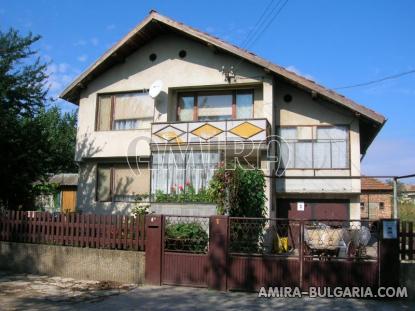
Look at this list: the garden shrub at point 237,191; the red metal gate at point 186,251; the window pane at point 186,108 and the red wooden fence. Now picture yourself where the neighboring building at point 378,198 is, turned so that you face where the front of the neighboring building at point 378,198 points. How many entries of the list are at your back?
0

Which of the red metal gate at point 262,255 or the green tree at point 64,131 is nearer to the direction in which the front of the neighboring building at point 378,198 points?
the red metal gate

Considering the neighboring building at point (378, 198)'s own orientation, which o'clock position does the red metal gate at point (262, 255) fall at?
The red metal gate is roughly at 12 o'clock from the neighboring building.

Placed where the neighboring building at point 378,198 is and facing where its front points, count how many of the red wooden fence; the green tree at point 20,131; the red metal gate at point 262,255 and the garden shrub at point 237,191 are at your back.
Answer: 0

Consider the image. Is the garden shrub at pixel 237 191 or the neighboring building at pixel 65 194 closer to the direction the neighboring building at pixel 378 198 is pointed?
the garden shrub

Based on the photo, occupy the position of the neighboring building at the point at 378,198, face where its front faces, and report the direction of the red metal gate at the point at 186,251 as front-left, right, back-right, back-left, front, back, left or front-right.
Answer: front

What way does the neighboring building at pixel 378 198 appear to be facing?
toward the camera

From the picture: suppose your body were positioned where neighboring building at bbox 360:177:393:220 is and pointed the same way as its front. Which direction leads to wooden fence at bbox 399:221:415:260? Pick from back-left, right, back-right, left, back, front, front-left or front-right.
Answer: front

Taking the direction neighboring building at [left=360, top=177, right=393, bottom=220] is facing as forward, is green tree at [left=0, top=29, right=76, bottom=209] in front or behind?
in front

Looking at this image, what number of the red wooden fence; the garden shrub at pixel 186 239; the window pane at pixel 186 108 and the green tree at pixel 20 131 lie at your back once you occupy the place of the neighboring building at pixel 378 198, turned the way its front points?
0

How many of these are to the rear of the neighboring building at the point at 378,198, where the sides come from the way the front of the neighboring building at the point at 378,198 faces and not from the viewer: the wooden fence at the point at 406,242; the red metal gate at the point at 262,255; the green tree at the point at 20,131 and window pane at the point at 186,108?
0

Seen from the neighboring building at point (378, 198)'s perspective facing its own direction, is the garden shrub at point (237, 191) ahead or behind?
ahead

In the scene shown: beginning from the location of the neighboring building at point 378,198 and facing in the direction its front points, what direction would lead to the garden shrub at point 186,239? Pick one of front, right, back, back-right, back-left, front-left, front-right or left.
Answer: front
